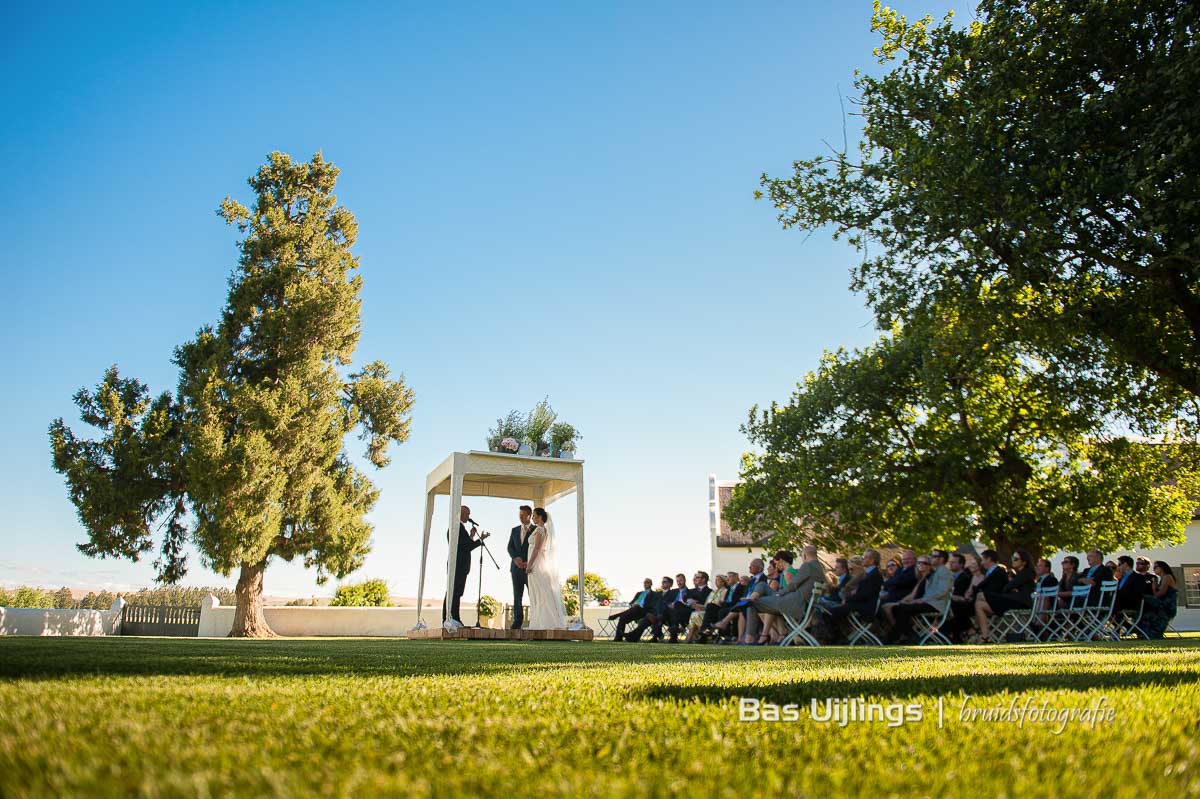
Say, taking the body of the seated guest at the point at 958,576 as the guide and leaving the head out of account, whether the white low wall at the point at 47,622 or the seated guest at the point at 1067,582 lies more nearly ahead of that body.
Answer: the white low wall

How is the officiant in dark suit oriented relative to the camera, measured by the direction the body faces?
to the viewer's right

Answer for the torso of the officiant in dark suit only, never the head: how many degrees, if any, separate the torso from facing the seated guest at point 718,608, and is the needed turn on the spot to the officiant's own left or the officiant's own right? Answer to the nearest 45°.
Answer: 0° — they already face them

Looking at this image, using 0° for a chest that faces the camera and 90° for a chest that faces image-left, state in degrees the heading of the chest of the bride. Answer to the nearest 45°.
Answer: approximately 90°

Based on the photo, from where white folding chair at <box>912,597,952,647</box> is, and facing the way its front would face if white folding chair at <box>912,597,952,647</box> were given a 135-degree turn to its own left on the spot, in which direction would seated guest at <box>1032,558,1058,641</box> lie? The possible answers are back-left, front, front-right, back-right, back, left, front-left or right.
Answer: left

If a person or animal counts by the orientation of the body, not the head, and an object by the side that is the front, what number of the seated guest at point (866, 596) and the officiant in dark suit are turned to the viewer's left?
1

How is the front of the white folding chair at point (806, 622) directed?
to the viewer's left

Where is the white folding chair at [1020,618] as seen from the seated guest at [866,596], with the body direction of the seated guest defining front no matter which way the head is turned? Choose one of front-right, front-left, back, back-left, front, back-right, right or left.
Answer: back-right

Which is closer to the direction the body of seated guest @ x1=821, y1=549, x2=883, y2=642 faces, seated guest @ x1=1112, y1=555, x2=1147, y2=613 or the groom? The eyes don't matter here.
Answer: the groom

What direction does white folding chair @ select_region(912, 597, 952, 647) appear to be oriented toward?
to the viewer's left

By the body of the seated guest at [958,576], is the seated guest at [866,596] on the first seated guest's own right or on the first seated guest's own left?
on the first seated guest's own left

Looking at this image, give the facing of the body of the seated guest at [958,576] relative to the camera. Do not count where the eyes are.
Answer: to the viewer's left

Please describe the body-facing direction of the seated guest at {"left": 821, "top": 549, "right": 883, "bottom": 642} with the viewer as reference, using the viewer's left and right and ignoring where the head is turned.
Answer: facing to the left of the viewer

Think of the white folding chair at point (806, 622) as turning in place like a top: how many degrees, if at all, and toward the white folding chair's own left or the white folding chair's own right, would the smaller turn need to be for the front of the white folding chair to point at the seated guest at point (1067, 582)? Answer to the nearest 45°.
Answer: approximately 135° to the white folding chair's own right

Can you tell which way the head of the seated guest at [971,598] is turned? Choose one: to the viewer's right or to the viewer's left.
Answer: to the viewer's left

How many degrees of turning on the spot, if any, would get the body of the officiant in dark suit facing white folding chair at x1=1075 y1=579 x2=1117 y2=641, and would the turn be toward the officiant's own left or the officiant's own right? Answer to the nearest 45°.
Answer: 0° — they already face it

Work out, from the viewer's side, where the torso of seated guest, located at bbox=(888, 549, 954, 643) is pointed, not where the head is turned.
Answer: to the viewer's left

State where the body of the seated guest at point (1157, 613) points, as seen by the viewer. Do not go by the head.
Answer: to the viewer's left
